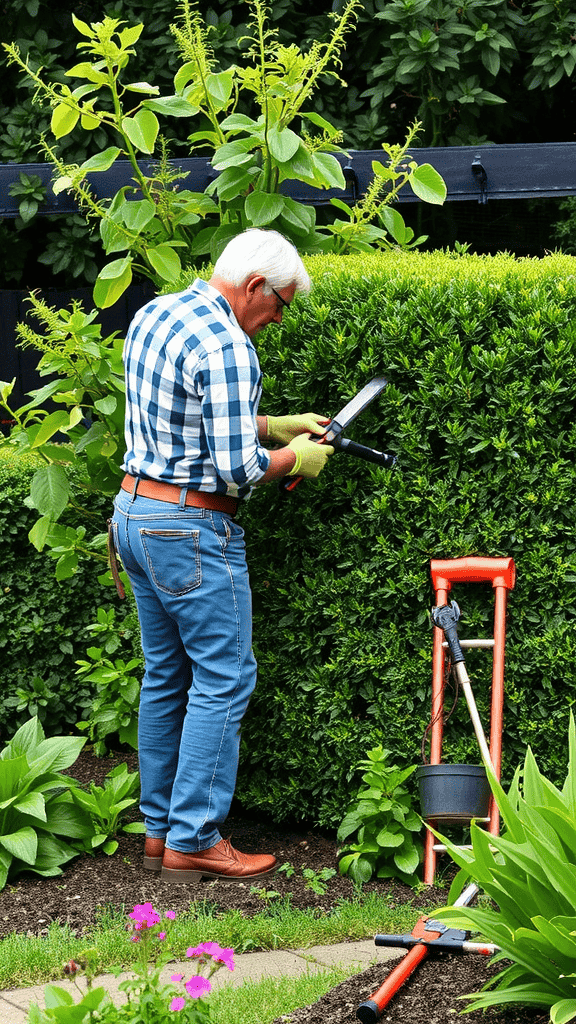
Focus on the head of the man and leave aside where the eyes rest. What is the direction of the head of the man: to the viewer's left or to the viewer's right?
to the viewer's right

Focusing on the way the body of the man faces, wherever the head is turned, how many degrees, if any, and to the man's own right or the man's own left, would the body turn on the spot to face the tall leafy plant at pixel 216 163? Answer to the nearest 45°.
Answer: approximately 45° to the man's own left

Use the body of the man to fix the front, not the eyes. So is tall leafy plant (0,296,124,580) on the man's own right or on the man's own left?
on the man's own left

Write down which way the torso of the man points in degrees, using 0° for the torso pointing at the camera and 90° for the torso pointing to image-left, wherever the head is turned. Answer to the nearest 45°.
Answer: approximately 225°

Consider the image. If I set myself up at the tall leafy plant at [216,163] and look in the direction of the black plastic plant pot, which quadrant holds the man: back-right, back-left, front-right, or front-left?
front-right
